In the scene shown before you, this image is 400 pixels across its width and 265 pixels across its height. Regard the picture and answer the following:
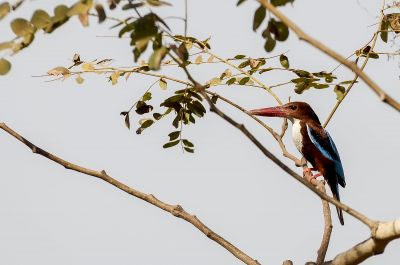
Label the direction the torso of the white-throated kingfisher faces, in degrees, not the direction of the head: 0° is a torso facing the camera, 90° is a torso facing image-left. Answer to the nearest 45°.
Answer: approximately 90°

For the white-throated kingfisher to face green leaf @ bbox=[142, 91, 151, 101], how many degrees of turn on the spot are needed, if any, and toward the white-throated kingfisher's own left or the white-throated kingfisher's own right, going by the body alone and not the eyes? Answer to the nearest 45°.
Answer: approximately 45° to the white-throated kingfisher's own left

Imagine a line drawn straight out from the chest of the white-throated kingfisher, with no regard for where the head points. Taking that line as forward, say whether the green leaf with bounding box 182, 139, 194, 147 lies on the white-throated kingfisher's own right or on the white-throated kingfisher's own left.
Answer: on the white-throated kingfisher's own right
